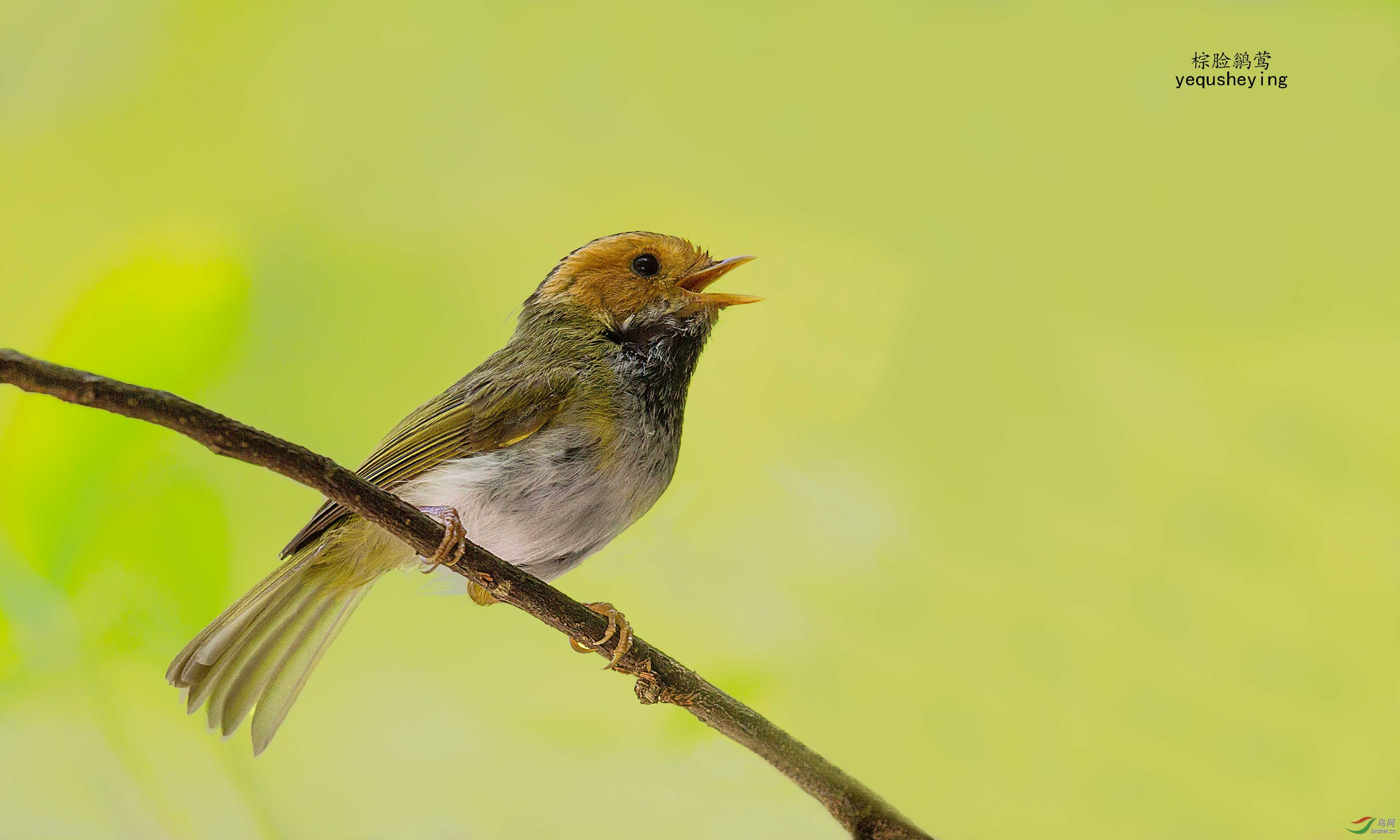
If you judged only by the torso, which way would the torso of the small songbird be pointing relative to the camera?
to the viewer's right
